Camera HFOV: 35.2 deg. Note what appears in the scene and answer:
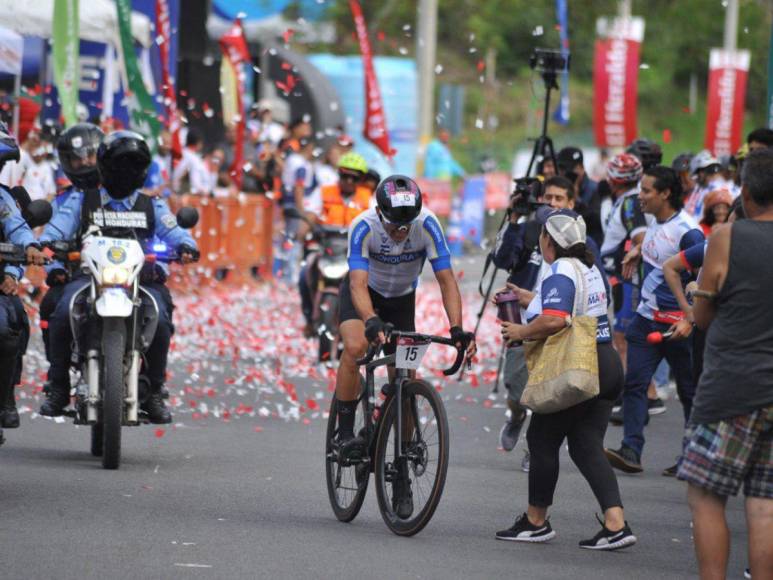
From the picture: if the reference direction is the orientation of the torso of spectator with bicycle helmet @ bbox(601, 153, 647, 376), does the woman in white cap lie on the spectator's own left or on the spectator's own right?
on the spectator's own left

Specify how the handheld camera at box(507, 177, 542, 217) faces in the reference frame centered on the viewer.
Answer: facing the viewer and to the left of the viewer

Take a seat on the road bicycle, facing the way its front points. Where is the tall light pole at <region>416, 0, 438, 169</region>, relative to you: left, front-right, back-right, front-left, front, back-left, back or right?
back-left

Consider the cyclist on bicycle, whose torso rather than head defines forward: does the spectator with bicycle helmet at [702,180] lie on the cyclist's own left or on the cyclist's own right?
on the cyclist's own left

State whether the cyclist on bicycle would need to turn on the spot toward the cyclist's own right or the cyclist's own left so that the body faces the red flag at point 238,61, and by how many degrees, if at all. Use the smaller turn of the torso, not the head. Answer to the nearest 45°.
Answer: approximately 135° to the cyclist's own left

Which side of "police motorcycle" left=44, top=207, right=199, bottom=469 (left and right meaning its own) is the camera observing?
front

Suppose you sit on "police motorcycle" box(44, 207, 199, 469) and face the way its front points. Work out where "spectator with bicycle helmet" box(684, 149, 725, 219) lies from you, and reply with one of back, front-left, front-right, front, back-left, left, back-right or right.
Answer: back-left

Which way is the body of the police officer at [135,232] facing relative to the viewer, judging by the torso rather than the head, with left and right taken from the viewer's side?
facing the viewer

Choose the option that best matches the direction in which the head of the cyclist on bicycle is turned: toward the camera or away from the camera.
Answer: toward the camera

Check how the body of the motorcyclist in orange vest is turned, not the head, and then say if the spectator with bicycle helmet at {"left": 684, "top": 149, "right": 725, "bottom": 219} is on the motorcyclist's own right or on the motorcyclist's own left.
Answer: on the motorcyclist's own left

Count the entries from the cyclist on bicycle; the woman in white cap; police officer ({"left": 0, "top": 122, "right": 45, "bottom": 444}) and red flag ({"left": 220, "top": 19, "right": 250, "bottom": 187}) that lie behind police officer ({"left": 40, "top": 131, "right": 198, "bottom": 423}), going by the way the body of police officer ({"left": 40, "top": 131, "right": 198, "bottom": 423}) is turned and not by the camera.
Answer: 1

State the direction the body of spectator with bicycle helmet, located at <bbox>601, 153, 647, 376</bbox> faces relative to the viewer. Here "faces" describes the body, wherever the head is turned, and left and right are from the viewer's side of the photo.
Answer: facing to the left of the viewer

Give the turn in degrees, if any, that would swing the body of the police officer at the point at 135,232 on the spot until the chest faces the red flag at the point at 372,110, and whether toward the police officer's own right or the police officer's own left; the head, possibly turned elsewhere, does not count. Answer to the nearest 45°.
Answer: approximately 180°

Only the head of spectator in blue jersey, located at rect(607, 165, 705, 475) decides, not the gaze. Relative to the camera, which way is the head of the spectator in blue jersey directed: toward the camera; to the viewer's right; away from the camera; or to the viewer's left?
to the viewer's left

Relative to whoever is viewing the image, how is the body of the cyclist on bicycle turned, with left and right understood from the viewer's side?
facing the viewer and to the right of the viewer
